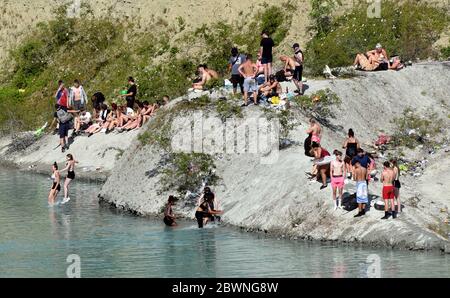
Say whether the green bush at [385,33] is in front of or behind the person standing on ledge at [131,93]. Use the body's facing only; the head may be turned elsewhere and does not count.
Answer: behind

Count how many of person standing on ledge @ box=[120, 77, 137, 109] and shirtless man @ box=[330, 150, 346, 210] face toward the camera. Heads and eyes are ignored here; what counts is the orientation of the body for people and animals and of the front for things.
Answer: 1

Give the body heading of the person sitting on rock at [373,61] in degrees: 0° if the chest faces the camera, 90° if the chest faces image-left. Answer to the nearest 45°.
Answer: approximately 45°

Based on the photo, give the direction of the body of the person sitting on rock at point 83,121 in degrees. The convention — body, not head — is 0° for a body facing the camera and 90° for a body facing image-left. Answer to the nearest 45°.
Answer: approximately 45°

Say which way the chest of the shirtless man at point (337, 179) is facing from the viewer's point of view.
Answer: toward the camera

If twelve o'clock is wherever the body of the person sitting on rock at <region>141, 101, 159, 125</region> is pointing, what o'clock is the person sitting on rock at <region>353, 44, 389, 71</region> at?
the person sitting on rock at <region>353, 44, 389, 71</region> is roughly at 8 o'clock from the person sitting on rock at <region>141, 101, 159, 125</region>.

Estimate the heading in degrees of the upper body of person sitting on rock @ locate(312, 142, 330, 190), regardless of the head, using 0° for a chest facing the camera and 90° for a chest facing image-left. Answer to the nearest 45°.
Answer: approximately 45°

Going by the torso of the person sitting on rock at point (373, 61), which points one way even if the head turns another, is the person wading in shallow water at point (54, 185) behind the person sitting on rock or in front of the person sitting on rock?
in front

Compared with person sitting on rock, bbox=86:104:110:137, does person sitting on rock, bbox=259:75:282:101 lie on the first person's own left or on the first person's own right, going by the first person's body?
on the first person's own left

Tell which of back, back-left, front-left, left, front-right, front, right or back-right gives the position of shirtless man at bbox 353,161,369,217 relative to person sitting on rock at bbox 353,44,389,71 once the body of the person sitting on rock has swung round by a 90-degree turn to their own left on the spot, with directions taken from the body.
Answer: front-right
